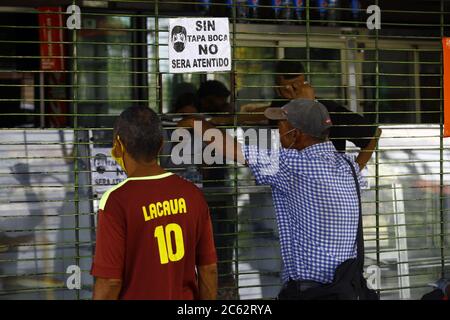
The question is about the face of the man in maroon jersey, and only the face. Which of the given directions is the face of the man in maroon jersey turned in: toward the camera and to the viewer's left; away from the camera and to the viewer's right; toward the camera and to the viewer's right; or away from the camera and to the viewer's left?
away from the camera and to the viewer's left

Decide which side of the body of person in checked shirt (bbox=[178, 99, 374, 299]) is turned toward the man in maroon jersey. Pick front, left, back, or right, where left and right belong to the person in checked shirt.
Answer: left

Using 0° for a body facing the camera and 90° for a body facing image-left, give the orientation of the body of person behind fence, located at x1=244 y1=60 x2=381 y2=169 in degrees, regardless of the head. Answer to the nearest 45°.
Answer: approximately 45°

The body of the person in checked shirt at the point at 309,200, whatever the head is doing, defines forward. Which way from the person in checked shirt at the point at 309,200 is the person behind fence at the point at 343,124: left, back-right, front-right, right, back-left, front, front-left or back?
front-right

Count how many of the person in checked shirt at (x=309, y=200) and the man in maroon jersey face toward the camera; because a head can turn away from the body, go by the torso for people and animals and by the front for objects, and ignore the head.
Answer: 0

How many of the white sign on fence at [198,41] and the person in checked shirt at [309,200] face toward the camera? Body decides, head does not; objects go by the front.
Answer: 1

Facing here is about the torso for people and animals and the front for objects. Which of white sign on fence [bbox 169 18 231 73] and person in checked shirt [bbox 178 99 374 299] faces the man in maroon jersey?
the white sign on fence

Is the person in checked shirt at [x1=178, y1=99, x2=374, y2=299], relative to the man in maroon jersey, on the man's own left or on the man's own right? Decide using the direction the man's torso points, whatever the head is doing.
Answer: on the man's own right

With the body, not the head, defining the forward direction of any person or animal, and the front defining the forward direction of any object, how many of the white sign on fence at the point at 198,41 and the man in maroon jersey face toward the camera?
1

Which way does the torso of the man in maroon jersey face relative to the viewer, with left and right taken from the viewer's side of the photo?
facing away from the viewer and to the left of the viewer

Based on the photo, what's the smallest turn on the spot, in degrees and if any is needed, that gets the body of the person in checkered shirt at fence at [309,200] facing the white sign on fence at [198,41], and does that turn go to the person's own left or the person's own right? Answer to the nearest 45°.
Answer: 0° — they already face it

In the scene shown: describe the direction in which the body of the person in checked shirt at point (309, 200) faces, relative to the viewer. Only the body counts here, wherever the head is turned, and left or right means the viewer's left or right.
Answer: facing away from the viewer and to the left of the viewer
